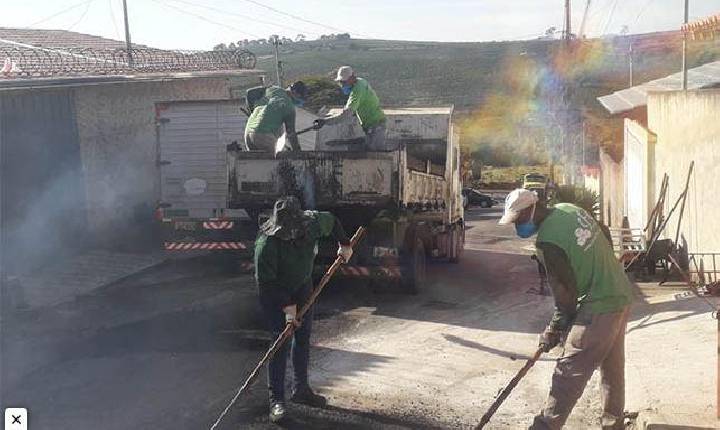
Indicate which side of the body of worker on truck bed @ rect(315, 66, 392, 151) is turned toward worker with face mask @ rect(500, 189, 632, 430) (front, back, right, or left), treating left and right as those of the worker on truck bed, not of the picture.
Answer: left

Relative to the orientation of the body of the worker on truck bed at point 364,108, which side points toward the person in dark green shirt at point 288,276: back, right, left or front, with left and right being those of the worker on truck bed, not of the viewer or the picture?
left

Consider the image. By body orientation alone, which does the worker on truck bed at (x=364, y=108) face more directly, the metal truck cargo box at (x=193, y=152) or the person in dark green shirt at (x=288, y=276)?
the metal truck cargo box

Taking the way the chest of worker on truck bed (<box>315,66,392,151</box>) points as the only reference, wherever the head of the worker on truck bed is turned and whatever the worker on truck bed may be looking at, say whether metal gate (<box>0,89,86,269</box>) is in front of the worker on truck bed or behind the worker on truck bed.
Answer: in front

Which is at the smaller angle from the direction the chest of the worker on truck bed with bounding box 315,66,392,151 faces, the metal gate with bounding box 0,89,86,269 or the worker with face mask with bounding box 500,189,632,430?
the metal gate

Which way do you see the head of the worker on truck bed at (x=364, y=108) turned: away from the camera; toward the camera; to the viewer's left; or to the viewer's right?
to the viewer's left

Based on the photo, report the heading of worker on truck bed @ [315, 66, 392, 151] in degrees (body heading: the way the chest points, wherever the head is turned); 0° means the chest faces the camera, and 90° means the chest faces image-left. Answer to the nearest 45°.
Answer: approximately 90°

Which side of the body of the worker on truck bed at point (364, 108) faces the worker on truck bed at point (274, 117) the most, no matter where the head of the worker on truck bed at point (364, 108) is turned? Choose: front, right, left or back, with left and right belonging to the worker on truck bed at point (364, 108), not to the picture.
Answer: front
